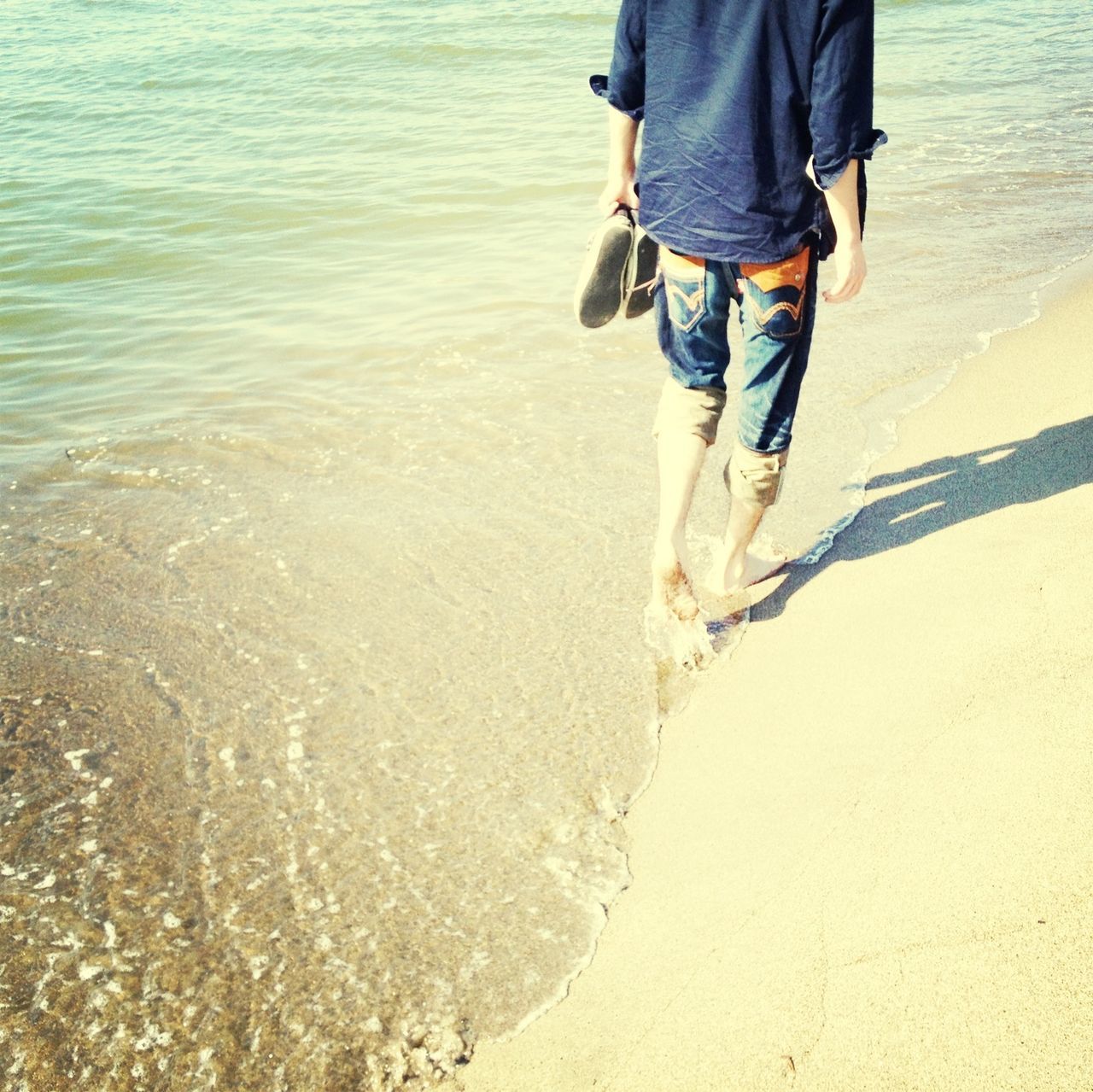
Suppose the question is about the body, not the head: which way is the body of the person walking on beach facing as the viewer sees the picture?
away from the camera
